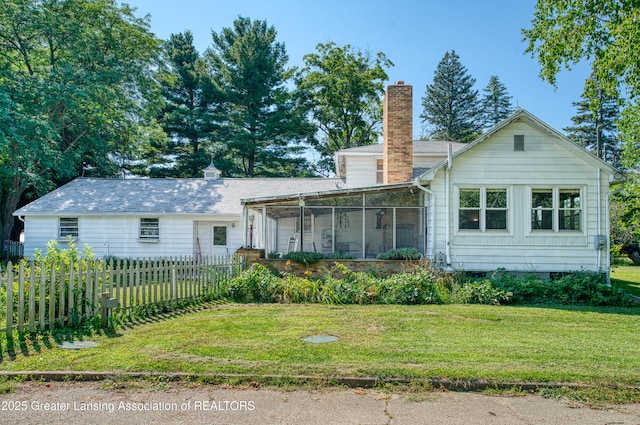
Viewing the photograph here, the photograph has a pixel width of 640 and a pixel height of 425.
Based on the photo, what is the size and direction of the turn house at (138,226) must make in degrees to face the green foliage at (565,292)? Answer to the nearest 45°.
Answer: approximately 45° to its left

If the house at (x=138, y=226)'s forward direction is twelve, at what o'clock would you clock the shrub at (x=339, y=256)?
The shrub is roughly at 11 o'clock from the house.

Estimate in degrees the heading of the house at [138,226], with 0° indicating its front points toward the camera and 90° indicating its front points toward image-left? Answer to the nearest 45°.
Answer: approximately 0°

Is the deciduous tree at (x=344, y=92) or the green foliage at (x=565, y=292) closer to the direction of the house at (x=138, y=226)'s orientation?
the green foliage

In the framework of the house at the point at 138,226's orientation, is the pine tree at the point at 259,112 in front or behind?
behind

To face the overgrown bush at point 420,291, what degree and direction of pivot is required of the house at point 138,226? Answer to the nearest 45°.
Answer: approximately 45° to its left

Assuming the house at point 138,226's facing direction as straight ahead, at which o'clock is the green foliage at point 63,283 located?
The green foliage is roughly at 12 o'clock from the house.

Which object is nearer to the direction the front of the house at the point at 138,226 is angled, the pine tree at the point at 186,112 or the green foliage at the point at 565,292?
the green foliage

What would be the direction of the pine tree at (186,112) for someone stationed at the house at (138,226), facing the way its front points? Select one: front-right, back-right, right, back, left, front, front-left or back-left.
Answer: back
